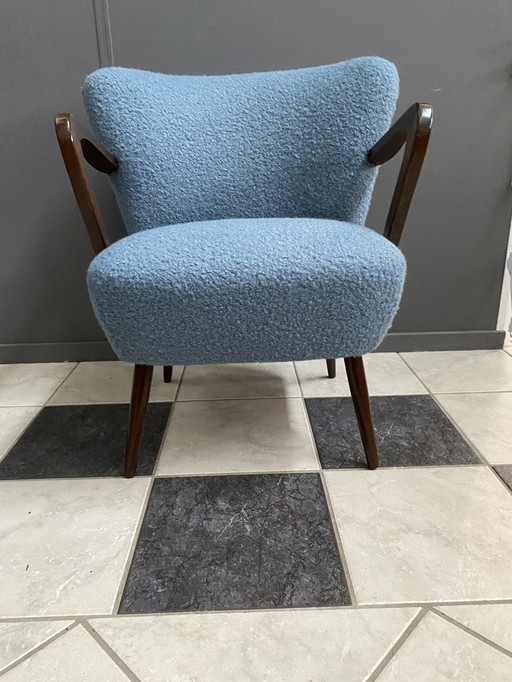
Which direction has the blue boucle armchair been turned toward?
toward the camera
